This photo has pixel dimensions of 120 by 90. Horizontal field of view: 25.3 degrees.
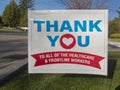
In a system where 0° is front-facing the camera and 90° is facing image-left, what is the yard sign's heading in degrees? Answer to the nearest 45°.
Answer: approximately 0°
